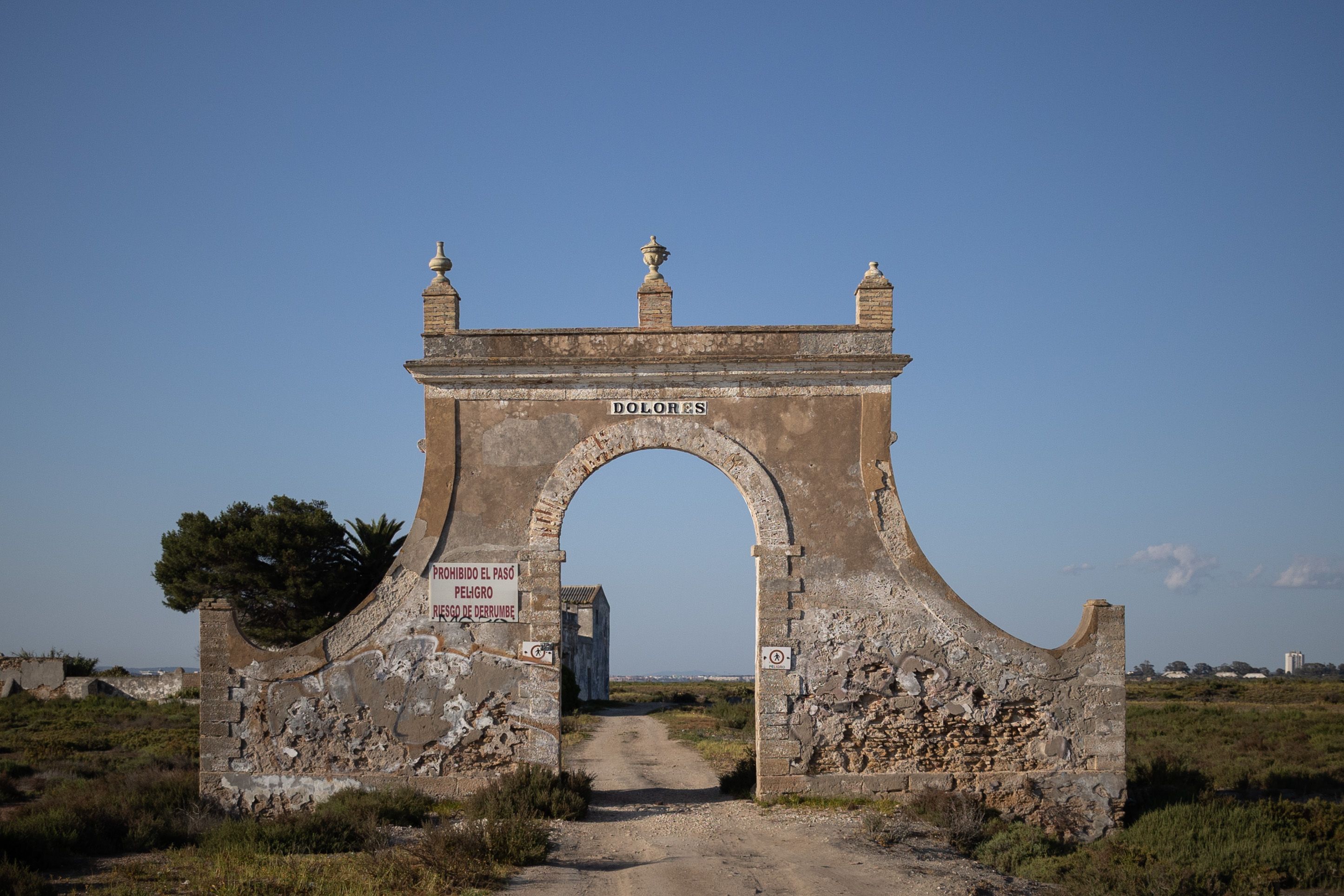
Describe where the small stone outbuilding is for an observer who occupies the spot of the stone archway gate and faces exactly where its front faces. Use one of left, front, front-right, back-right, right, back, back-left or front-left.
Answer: back

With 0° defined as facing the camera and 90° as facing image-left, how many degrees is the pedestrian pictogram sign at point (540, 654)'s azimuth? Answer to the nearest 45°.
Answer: approximately 0°

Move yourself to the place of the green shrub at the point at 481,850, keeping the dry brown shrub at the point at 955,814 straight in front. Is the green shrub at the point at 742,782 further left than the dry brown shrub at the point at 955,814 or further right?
left

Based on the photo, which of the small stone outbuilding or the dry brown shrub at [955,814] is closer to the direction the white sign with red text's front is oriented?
the dry brown shrub

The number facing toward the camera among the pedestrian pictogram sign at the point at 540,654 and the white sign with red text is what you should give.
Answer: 2

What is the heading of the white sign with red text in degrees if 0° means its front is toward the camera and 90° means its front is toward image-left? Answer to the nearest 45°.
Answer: approximately 0°
